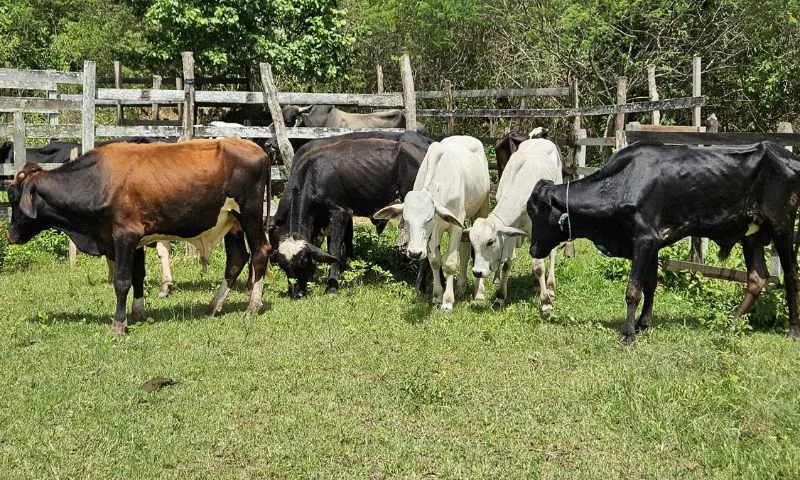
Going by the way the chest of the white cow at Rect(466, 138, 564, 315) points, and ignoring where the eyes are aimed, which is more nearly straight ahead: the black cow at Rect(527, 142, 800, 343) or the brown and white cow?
the brown and white cow

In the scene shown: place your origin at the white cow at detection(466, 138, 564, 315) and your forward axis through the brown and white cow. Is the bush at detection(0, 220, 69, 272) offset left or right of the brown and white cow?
right

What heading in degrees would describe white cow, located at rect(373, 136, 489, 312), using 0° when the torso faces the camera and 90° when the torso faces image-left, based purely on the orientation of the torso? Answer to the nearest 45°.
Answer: approximately 45°

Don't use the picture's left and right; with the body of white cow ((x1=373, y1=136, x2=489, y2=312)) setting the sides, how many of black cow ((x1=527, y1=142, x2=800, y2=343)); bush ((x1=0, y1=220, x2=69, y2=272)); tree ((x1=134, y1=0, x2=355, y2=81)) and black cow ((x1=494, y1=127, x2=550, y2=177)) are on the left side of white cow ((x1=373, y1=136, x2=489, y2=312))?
1

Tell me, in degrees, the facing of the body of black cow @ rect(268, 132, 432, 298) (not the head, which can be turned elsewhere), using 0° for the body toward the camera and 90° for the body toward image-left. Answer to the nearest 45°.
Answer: approximately 45°

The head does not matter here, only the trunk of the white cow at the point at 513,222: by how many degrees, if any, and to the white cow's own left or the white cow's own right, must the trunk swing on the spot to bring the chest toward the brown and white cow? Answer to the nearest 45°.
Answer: approximately 45° to the white cow's own right

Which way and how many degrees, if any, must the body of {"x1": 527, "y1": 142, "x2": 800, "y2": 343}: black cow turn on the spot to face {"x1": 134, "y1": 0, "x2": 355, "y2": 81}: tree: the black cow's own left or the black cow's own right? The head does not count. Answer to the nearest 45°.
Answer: approximately 45° to the black cow's own right

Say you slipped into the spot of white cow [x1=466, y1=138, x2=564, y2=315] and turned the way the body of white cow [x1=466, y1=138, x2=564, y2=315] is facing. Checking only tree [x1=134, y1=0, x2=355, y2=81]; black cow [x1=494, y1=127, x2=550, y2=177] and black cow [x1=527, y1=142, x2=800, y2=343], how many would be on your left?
1

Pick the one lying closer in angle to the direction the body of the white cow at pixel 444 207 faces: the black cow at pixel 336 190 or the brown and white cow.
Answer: the brown and white cow

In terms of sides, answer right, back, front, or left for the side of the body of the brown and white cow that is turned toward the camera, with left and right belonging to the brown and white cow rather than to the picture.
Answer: left

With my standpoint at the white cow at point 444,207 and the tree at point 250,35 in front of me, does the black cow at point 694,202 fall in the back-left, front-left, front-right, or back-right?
back-right

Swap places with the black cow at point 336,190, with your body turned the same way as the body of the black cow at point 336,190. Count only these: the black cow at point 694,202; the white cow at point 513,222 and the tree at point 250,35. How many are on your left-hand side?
2

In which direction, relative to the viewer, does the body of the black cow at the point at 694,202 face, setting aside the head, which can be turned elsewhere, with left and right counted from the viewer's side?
facing to the left of the viewer

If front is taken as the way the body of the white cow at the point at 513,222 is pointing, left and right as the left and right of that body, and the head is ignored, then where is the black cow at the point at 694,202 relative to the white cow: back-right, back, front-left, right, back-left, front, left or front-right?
left
